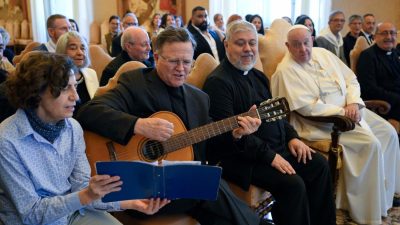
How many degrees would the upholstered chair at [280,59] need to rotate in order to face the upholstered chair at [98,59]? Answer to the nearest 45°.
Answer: approximately 135° to its right

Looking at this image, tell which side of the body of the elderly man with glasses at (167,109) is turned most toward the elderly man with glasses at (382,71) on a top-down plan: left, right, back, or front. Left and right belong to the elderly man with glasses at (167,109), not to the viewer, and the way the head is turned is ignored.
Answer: left

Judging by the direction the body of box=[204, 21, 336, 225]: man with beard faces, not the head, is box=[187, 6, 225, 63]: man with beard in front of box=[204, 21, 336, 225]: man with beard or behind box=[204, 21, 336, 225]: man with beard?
behind

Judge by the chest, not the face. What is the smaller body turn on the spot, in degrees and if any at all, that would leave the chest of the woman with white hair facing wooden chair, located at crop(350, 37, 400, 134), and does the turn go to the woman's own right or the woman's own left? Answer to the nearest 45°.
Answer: approximately 45° to the woman's own left

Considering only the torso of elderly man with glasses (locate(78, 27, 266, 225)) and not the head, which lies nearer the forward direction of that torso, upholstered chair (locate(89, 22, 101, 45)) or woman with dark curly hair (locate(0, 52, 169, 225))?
the woman with dark curly hair

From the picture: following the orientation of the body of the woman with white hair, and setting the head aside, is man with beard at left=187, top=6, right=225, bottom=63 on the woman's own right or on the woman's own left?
on the woman's own left

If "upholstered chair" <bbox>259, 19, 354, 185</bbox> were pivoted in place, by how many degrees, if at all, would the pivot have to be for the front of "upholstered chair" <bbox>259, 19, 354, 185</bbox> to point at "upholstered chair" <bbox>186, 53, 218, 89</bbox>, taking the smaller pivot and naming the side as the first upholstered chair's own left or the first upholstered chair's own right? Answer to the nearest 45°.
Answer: approximately 90° to the first upholstered chair's own right

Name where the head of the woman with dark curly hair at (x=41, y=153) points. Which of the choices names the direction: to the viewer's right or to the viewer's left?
to the viewer's right

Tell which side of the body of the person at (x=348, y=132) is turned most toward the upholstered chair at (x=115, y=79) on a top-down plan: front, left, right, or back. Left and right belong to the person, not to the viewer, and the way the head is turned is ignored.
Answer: right

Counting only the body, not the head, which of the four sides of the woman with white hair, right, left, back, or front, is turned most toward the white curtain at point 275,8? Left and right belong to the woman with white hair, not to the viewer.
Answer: left

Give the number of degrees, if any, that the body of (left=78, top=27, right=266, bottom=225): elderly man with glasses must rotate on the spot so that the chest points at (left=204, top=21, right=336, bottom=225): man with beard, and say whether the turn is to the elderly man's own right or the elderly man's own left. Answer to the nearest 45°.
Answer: approximately 90° to the elderly man's own left
